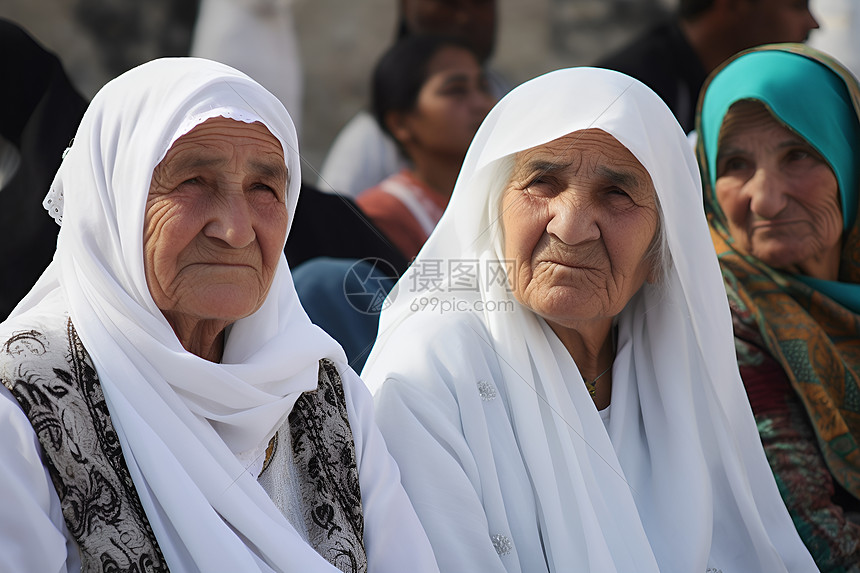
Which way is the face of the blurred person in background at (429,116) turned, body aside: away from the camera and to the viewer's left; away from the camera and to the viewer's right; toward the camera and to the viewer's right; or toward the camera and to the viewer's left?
toward the camera and to the viewer's right

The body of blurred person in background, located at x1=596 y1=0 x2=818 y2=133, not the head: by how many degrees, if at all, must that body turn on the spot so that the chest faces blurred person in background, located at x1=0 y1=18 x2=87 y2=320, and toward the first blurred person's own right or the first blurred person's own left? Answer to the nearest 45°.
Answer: approximately 135° to the first blurred person's own right

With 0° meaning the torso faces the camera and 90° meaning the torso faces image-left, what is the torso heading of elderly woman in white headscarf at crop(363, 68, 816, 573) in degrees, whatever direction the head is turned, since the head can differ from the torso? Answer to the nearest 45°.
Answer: approximately 0°

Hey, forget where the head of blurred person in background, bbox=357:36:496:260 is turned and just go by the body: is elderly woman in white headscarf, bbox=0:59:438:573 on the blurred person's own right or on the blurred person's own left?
on the blurred person's own right

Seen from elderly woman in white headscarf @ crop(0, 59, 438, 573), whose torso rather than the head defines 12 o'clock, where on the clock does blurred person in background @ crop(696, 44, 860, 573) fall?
The blurred person in background is roughly at 10 o'clock from the elderly woman in white headscarf.

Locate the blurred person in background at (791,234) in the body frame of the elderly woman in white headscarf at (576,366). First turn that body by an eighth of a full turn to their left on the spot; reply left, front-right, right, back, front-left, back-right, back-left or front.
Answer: left
